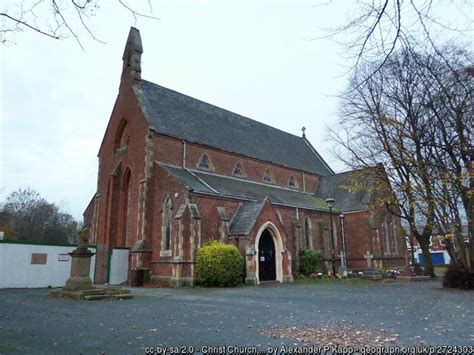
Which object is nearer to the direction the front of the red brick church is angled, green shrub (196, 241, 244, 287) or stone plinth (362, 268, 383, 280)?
the green shrub

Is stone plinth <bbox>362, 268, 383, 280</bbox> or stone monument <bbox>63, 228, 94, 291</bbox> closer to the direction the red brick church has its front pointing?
the stone monument
